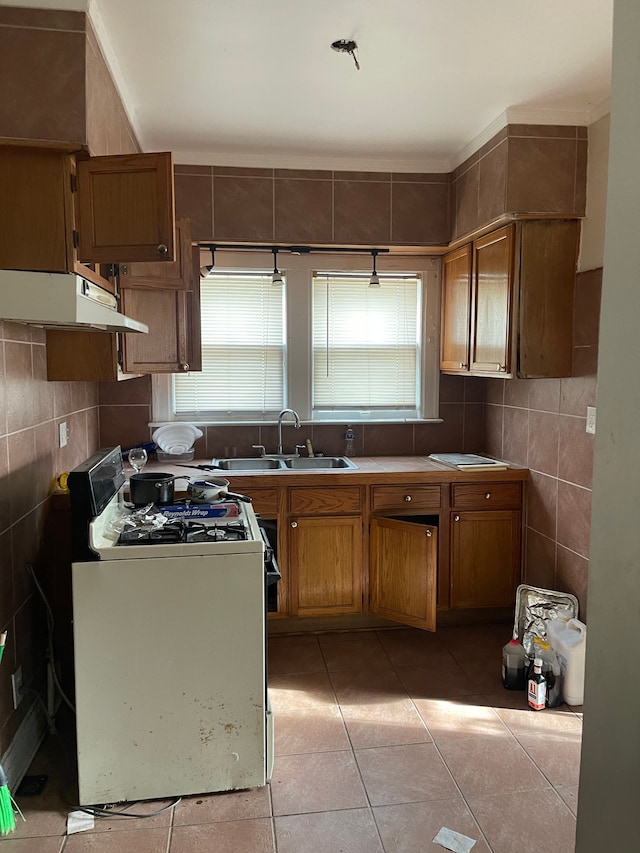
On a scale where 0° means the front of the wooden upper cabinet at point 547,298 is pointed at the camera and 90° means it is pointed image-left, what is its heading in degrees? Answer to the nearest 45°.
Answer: approximately 90°

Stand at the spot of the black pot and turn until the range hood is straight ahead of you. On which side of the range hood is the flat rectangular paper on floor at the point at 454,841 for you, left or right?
left

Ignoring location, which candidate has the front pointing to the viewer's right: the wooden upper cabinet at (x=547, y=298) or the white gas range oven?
the white gas range oven

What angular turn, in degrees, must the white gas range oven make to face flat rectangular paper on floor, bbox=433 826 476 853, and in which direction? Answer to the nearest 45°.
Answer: approximately 45° to its right

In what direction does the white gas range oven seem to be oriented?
to the viewer's right

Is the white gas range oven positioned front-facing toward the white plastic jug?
yes

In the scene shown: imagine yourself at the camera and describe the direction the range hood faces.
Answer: facing to the right of the viewer

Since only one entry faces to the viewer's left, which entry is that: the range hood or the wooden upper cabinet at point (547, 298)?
the wooden upper cabinet

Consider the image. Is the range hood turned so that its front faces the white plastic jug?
yes

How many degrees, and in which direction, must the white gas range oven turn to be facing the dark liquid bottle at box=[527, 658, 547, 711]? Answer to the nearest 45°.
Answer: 0° — it already faces it
